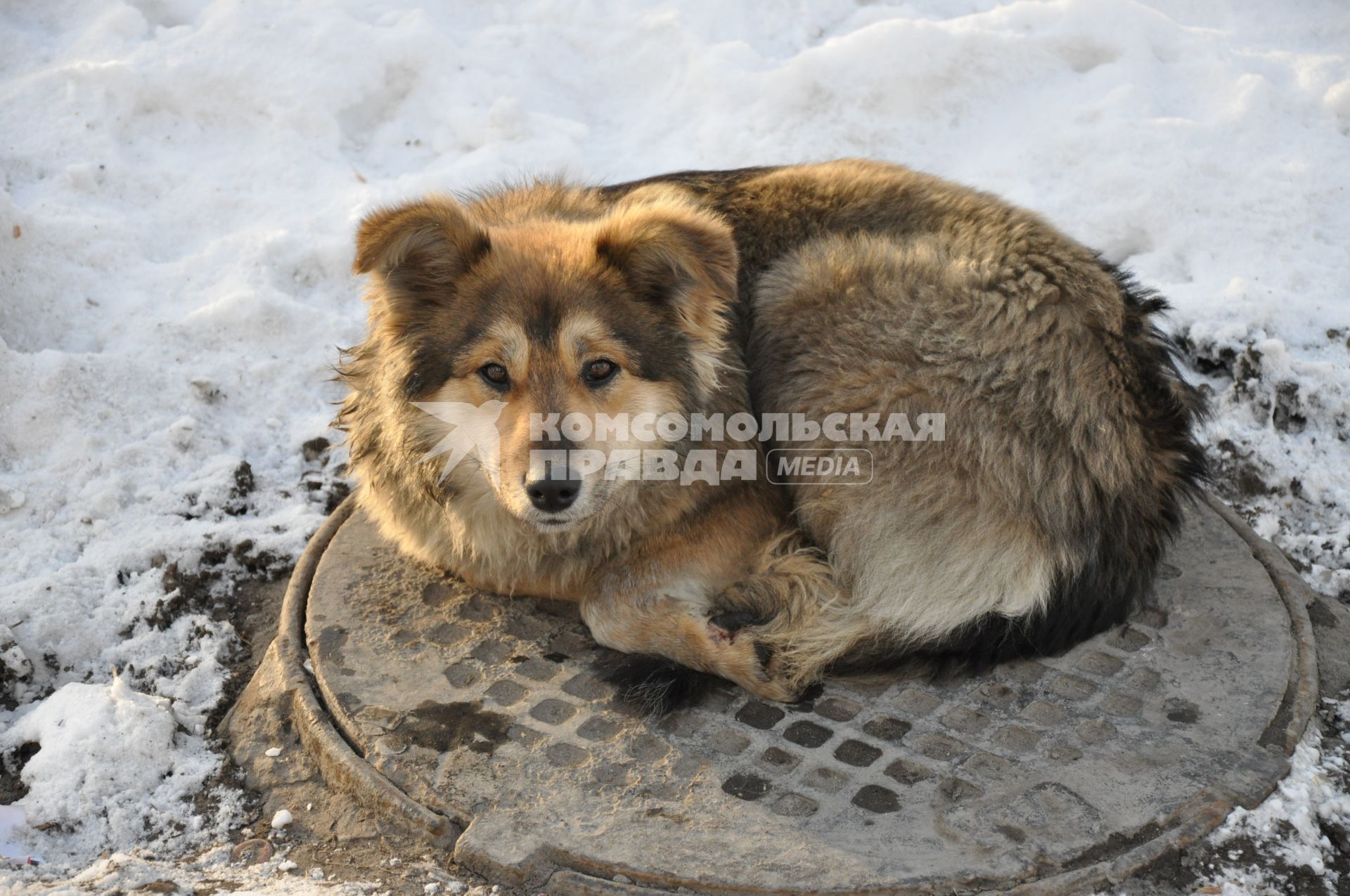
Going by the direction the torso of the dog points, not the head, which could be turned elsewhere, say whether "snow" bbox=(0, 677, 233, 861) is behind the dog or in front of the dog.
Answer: in front

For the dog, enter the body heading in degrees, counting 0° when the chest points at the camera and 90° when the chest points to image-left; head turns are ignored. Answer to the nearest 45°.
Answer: approximately 45°
